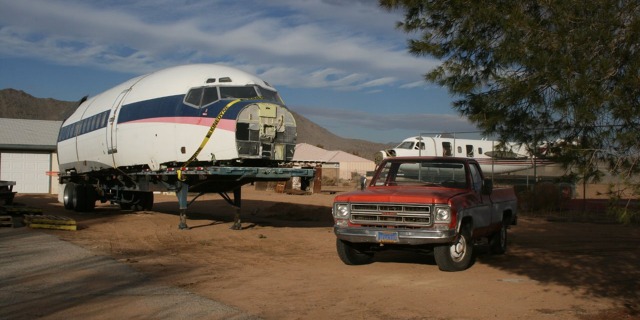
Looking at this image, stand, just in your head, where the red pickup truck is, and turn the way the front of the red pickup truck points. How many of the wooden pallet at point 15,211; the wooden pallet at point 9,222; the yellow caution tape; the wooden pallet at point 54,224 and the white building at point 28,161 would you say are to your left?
0

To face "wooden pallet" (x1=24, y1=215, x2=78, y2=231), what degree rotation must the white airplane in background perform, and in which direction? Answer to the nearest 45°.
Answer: approximately 45° to its left

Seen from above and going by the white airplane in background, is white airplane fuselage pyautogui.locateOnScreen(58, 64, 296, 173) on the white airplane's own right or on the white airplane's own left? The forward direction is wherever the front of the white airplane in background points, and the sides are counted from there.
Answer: on the white airplane's own left

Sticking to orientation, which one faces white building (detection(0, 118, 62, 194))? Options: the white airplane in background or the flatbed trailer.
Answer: the white airplane in background

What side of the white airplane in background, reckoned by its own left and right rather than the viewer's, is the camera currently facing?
left

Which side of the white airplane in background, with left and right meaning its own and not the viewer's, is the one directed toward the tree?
left

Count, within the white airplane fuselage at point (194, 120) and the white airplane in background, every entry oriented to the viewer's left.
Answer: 1

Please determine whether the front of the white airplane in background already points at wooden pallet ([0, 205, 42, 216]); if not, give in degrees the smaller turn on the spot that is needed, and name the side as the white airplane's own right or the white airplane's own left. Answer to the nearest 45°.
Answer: approximately 45° to the white airplane's own left

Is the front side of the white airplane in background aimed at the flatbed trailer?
no

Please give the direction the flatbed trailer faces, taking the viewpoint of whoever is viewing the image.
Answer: facing the viewer and to the right of the viewer

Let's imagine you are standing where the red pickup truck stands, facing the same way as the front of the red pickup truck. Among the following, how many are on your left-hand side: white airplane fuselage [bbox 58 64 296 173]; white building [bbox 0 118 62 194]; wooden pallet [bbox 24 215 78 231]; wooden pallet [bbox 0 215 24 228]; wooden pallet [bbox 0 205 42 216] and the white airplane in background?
0

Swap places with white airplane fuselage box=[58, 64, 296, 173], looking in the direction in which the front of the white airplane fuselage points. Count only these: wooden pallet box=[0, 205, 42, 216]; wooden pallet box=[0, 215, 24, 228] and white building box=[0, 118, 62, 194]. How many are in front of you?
0

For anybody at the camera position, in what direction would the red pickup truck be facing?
facing the viewer and to the left of the viewer

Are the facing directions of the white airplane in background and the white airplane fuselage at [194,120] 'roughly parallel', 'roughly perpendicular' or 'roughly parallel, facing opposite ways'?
roughly parallel, facing opposite ways

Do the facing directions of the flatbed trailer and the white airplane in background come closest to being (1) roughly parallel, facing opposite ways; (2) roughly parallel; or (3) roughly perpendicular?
roughly parallel, facing opposite ways

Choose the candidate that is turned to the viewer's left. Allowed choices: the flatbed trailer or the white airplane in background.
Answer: the white airplane in background

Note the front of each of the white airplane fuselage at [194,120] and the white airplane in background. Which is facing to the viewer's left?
the white airplane in background
